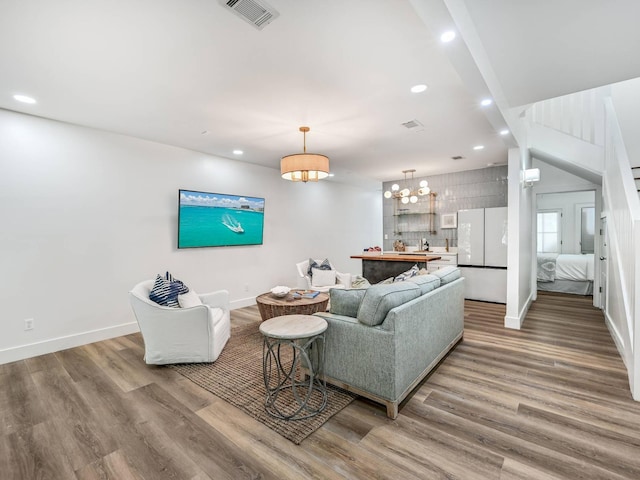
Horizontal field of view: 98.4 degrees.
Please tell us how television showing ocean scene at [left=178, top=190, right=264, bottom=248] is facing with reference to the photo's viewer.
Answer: facing the viewer and to the right of the viewer

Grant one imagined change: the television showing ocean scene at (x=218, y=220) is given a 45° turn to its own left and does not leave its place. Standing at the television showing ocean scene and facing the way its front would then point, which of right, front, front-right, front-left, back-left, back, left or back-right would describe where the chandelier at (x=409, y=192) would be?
front

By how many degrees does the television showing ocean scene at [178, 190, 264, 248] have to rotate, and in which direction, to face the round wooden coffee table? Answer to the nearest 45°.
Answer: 0° — it already faces it

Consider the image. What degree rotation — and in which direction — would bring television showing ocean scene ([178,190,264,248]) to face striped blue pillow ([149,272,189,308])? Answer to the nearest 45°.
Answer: approximately 45° to its right

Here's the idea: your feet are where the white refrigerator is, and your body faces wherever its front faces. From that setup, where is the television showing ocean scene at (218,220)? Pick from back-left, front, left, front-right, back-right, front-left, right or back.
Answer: front-right

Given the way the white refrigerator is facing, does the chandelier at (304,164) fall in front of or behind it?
in front

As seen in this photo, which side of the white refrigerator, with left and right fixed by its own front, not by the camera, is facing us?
front

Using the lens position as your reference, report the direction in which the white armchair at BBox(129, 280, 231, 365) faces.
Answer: facing to the right of the viewer

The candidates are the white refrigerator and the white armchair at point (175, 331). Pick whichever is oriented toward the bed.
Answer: the white armchair

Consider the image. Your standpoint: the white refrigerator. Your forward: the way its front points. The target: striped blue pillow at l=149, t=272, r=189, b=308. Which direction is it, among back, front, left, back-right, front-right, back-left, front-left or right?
front-right

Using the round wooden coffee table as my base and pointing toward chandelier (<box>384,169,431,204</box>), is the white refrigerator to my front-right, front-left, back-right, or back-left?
front-right

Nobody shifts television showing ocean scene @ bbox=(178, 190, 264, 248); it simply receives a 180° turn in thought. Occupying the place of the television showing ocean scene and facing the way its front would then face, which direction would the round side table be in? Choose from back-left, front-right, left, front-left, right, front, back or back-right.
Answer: back-left

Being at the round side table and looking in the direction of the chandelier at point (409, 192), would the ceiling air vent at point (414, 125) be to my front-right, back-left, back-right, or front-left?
front-right

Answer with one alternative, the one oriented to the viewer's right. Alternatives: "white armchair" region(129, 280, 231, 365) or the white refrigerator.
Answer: the white armchair
